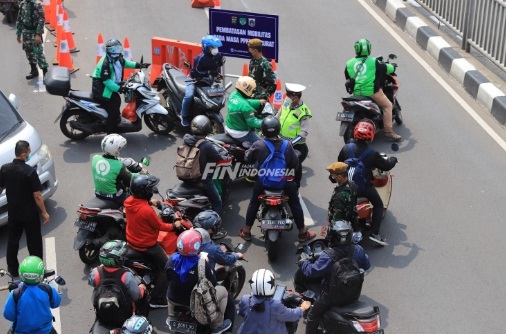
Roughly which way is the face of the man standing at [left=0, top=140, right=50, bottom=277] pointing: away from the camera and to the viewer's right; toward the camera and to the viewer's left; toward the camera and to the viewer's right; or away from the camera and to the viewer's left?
away from the camera and to the viewer's right

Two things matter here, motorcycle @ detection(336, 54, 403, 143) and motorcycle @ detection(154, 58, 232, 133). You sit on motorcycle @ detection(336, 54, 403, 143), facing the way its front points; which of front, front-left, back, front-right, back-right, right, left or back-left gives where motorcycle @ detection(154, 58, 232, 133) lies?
back-left

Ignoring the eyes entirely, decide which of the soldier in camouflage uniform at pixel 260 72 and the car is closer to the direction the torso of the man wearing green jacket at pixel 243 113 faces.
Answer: the soldier in camouflage uniform

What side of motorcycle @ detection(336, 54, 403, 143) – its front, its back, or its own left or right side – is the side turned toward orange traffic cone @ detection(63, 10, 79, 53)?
left

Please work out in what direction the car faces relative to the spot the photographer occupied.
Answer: facing the viewer and to the right of the viewer

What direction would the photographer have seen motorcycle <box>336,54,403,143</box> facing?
facing away from the viewer and to the right of the viewer

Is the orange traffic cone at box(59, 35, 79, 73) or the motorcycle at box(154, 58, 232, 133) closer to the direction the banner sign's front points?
the motorcycle

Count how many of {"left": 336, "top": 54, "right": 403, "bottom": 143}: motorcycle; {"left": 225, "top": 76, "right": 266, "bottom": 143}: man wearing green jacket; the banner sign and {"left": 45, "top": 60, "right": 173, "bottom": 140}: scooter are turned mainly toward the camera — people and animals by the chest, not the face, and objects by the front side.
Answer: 1

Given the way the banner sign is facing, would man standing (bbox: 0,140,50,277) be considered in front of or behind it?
in front

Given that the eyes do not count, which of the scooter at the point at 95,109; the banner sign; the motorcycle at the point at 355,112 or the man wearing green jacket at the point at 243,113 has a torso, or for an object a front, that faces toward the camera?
the banner sign

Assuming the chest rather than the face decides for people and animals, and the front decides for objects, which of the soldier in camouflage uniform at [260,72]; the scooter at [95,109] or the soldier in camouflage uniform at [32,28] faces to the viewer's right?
the scooter

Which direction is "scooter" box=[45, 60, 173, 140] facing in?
to the viewer's right

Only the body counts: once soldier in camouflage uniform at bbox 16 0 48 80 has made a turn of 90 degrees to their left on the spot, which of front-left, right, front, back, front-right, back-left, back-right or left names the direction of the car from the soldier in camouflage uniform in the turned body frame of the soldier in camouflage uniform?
front-right

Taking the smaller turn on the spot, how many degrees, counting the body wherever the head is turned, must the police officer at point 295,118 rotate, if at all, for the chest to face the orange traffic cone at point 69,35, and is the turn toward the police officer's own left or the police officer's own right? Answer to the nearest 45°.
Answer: approximately 90° to the police officer's own right

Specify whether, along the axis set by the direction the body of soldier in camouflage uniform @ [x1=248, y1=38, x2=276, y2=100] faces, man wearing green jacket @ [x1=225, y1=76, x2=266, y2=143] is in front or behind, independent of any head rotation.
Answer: in front

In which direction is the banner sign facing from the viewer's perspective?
toward the camera

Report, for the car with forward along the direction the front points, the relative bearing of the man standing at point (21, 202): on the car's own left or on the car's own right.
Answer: on the car's own right
